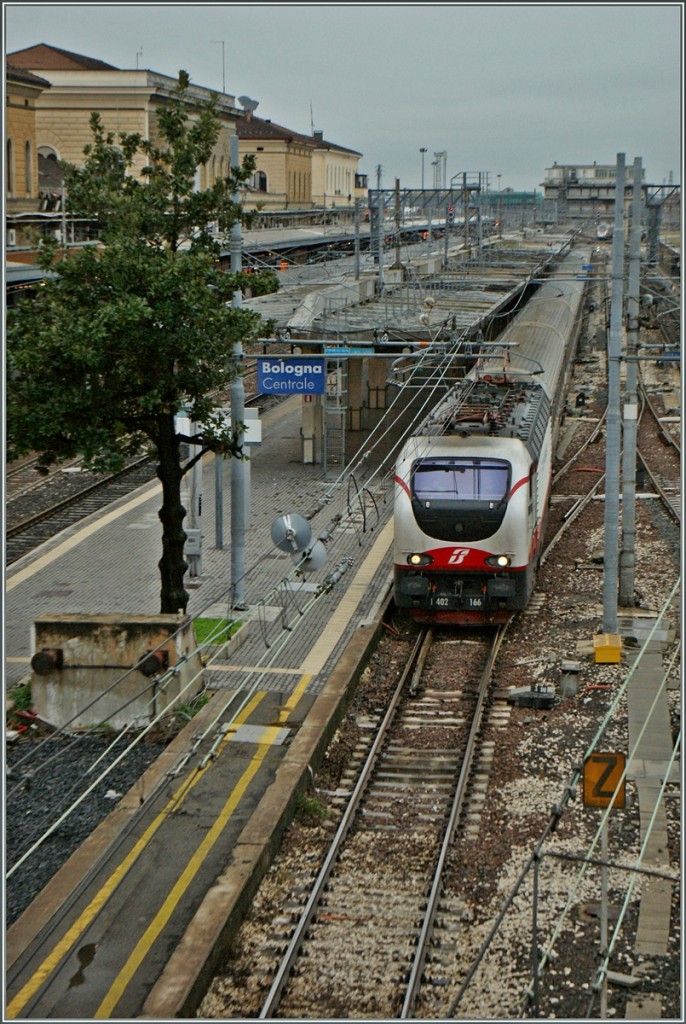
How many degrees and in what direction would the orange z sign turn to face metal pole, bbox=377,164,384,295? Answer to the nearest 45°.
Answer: approximately 180°

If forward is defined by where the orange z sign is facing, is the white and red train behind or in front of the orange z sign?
behind

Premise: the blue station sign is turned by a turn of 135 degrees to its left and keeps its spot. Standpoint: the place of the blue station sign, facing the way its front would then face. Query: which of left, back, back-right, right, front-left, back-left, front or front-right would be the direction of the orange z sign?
back-right

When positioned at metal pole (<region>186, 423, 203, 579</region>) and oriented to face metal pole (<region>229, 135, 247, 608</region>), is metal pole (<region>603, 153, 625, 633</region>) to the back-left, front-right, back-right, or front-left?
front-left

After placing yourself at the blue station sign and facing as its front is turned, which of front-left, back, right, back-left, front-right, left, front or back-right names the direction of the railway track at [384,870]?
front

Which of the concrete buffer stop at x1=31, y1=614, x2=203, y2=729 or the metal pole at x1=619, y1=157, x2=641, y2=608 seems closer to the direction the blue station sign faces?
the concrete buffer stop

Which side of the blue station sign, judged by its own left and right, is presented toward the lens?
front

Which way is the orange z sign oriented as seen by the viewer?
toward the camera

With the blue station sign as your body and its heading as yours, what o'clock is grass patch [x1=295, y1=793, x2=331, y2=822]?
The grass patch is roughly at 12 o'clock from the blue station sign.

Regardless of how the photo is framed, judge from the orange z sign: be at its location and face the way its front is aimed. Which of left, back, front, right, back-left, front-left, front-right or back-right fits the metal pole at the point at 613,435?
back

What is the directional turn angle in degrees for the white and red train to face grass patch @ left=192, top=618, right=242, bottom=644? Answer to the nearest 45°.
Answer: approximately 90° to its right

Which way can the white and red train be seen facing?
toward the camera
